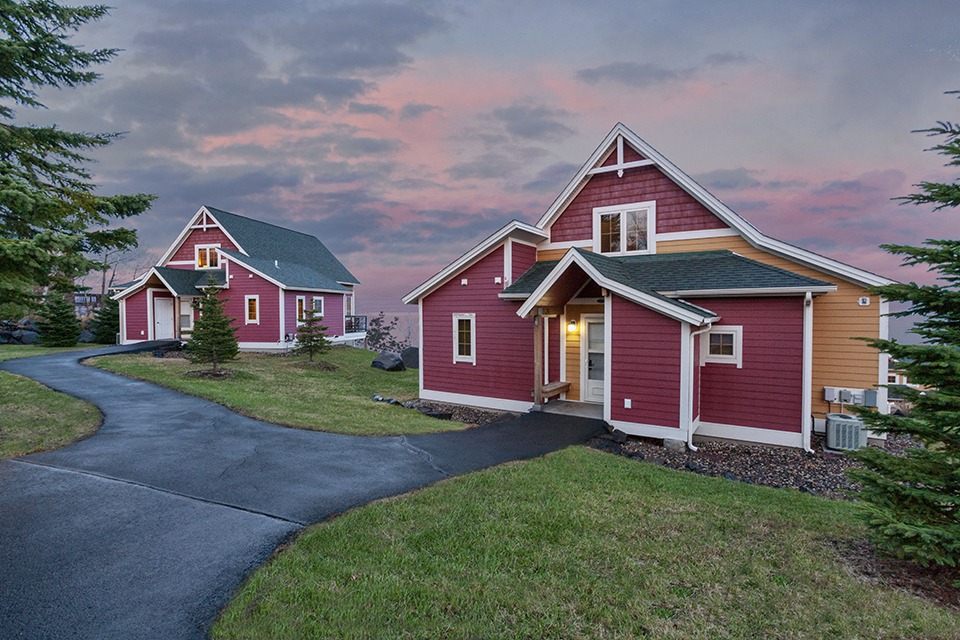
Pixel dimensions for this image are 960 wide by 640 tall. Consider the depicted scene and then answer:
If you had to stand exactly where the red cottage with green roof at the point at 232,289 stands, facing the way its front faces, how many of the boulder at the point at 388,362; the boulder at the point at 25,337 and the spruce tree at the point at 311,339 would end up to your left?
2

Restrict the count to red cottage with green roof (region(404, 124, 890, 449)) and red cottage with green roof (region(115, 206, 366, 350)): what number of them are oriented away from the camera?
0

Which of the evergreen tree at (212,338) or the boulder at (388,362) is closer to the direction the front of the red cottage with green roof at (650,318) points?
the evergreen tree

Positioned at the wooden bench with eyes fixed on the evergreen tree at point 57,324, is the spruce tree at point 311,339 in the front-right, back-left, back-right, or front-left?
front-right

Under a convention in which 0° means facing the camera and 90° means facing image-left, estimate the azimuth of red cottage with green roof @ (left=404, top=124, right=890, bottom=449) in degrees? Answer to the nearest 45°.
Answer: approximately 45°

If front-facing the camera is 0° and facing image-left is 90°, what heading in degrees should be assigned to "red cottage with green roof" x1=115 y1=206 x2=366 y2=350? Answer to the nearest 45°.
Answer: approximately 45°

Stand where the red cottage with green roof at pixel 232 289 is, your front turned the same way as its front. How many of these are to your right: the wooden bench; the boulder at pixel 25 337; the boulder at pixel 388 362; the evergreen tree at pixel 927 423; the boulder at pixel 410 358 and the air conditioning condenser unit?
1

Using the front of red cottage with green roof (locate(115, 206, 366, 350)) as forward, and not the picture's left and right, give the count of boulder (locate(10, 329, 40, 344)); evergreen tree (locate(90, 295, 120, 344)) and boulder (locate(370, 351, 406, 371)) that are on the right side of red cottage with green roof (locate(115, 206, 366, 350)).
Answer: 2

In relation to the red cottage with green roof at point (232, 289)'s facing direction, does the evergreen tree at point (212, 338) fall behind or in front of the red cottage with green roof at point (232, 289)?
in front

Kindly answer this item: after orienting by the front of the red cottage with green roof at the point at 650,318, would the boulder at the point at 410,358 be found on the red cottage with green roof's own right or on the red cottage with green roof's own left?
on the red cottage with green roof's own right

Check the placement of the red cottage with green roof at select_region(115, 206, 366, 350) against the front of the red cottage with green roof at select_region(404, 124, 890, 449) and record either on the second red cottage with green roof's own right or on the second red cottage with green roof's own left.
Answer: on the second red cottage with green roof's own right

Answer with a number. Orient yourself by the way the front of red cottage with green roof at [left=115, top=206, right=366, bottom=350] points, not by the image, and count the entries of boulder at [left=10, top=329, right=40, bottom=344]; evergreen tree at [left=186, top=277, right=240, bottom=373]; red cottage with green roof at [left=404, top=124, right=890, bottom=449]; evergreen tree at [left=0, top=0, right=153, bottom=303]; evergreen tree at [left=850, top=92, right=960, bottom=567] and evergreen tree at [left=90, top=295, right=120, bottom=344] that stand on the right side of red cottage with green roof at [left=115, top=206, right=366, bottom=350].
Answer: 2

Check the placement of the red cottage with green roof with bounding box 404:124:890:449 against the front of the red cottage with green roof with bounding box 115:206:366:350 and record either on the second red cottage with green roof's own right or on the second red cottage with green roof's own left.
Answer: on the second red cottage with green roof's own left

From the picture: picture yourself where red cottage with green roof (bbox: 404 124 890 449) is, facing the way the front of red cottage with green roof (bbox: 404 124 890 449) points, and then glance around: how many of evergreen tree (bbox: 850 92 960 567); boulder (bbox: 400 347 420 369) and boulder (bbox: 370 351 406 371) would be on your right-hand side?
2

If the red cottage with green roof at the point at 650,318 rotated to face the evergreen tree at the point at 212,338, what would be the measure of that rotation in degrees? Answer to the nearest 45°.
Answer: approximately 45° to its right

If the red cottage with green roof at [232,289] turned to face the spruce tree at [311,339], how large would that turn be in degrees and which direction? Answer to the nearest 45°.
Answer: approximately 90° to its left

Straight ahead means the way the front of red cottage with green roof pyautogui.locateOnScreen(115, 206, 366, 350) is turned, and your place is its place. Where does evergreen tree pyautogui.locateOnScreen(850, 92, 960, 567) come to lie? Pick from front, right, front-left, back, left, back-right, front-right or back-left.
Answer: front-left
